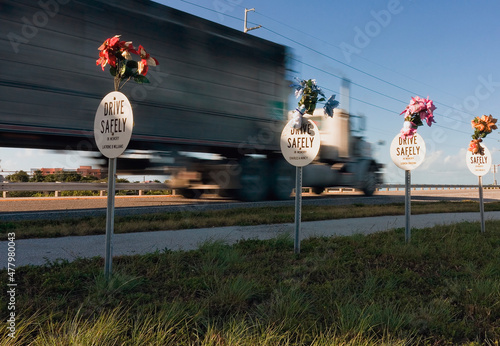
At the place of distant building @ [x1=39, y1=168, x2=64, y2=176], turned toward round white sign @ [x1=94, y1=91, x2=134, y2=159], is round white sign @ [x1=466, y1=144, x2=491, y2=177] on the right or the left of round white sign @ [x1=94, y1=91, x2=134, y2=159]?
left

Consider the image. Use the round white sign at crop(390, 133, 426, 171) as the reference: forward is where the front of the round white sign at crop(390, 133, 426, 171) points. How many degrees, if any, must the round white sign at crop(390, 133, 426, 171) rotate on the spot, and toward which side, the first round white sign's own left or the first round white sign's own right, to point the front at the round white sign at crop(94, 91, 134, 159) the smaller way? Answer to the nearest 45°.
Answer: approximately 45° to the first round white sign's own right

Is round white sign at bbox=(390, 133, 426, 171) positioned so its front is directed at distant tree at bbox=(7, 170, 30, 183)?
no

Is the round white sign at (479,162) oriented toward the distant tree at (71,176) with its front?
no

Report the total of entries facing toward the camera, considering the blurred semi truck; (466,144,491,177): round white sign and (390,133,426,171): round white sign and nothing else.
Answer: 2

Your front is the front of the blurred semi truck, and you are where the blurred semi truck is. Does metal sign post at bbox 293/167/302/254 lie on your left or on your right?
on your right

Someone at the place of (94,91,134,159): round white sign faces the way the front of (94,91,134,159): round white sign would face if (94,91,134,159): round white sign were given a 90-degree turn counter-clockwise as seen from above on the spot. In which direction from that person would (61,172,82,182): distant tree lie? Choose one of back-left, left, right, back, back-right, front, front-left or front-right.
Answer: back-left

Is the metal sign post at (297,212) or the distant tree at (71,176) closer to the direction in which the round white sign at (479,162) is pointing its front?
the metal sign post

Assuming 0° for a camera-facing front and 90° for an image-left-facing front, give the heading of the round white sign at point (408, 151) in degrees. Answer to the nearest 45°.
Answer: approximately 0°

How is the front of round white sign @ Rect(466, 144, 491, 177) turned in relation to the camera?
facing the viewer

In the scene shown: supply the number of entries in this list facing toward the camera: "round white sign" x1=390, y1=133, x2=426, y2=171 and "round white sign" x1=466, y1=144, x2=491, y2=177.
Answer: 2

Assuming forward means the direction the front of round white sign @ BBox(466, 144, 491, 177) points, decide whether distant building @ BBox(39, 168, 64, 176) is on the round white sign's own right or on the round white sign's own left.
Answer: on the round white sign's own right

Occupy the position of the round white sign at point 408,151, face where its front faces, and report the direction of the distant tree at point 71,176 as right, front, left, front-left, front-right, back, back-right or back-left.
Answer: right

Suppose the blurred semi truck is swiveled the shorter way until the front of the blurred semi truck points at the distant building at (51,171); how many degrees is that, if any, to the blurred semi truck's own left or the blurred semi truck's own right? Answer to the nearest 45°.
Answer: approximately 90° to the blurred semi truck's own left

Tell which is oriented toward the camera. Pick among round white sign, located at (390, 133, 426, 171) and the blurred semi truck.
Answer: the round white sign

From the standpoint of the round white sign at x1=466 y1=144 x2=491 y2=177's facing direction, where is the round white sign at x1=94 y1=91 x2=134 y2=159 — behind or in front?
in front

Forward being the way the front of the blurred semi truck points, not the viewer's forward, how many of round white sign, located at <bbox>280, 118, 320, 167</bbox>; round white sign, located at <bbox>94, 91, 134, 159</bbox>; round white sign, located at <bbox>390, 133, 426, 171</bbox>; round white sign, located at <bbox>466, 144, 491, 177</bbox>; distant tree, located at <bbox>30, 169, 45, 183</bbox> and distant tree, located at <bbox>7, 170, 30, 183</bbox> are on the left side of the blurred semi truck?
2

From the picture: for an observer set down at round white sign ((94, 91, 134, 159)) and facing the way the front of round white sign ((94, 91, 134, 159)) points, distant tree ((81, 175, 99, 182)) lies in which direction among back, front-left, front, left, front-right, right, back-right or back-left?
back-right

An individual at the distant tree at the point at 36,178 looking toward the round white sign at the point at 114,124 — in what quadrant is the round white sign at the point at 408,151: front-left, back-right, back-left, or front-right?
front-left

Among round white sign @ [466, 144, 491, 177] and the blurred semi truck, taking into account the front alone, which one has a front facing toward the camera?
the round white sign

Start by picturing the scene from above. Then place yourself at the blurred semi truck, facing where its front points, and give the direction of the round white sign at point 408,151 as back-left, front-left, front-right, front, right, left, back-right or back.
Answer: right

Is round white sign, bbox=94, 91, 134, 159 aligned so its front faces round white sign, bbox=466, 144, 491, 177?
no
